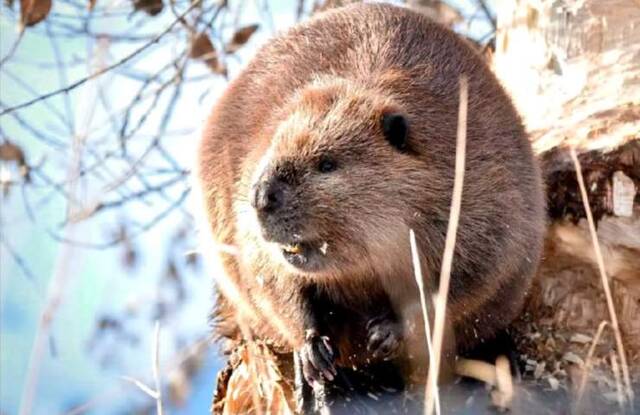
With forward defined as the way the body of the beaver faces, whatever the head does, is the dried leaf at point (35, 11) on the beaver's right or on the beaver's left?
on the beaver's right

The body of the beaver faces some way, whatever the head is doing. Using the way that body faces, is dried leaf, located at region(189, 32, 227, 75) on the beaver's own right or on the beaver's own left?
on the beaver's own right

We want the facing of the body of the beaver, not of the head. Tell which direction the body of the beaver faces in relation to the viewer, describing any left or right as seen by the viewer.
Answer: facing the viewer and to the left of the viewer

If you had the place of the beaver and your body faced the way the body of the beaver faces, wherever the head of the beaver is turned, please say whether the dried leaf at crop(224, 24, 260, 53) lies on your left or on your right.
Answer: on your right
